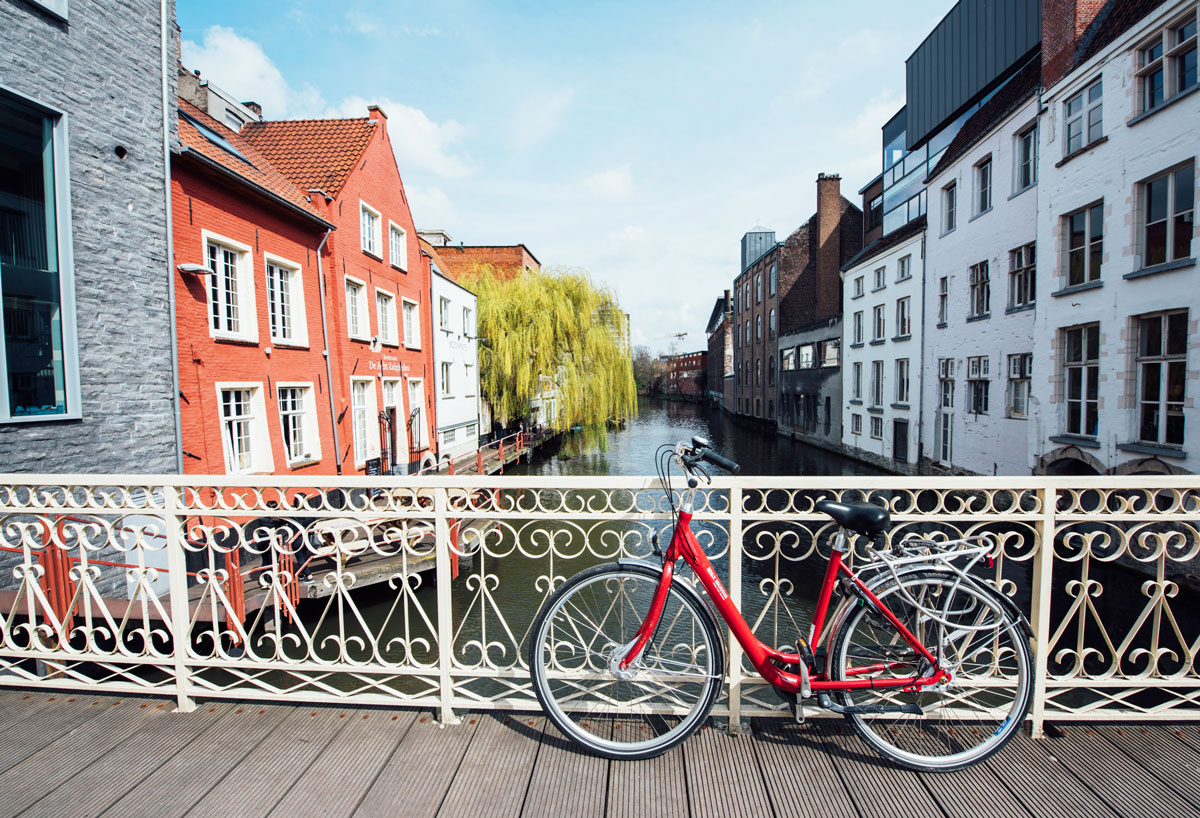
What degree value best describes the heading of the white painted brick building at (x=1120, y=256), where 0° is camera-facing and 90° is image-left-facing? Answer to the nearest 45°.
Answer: approximately 45°

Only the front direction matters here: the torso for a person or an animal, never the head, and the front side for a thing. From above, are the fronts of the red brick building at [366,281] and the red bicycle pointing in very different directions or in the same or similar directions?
very different directions

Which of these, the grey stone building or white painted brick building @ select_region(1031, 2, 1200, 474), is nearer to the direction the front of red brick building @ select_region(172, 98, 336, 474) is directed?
the white painted brick building

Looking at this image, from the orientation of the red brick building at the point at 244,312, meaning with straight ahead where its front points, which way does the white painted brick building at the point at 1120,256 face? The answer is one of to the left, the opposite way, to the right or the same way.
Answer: the opposite way

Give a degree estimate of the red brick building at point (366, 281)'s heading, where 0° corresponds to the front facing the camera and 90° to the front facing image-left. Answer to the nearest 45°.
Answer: approximately 315°

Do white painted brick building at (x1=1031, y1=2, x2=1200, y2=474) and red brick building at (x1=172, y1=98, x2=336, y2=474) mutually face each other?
yes

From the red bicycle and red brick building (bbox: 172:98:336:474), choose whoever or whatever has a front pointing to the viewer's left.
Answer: the red bicycle

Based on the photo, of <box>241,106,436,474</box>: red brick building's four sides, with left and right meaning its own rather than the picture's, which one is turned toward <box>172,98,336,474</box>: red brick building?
right

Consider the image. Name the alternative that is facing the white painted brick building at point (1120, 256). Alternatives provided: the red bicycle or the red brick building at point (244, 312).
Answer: the red brick building

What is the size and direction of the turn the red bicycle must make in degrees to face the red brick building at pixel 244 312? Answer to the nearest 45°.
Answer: approximately 45° to its right

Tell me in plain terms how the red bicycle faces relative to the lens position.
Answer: facing to the left of the viewer

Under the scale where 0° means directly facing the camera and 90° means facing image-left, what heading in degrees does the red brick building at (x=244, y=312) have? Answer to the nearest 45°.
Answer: approximately 315°

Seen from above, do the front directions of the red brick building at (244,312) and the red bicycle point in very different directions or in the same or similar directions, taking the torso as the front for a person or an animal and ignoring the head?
very different directions
